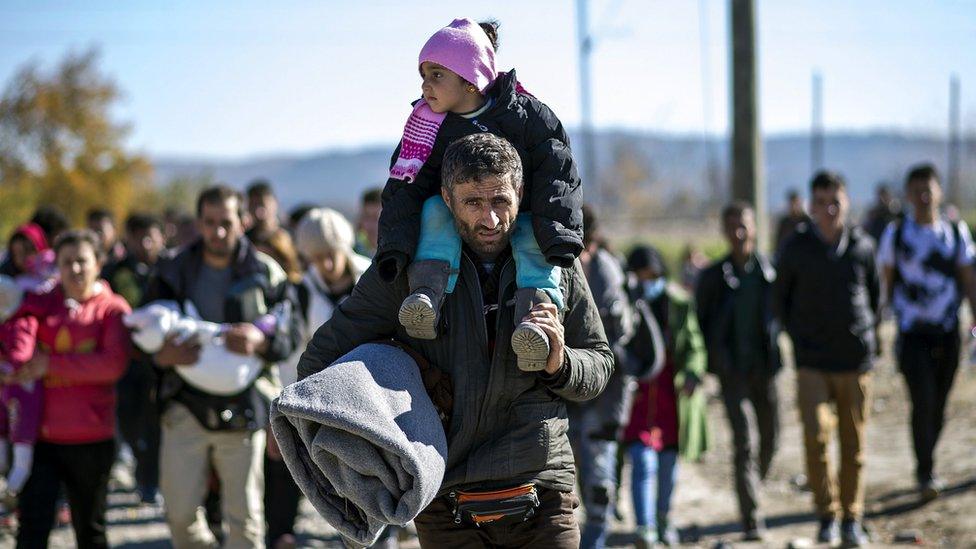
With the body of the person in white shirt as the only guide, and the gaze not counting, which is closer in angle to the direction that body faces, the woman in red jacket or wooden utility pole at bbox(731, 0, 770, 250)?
the woman in red jacket

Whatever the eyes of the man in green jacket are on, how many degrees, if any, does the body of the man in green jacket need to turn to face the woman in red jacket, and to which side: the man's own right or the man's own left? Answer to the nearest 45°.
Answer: approximately 135° to the man's own right

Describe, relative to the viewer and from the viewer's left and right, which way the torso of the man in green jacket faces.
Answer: facing the viewer

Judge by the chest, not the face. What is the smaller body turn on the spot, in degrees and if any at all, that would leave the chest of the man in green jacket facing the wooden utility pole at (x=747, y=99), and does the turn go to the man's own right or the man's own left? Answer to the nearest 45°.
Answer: approximately 180°

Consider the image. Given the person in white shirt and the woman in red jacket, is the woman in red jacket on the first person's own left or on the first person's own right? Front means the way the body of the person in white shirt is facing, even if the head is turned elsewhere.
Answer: on the first person's own right

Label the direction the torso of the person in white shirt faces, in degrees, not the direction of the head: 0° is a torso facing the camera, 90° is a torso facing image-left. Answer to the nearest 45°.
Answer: approximately 0°

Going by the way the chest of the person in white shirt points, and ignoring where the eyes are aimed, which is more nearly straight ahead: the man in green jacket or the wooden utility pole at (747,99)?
the man in green jacket

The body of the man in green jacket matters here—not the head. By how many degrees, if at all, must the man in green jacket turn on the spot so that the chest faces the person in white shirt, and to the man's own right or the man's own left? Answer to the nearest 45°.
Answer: approximately 135° to the man's own left

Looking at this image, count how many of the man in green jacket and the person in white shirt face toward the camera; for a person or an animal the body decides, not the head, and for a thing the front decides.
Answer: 2

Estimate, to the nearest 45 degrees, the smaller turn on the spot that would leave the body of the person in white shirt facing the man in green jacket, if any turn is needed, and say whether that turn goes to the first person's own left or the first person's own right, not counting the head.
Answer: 0° — they already face them

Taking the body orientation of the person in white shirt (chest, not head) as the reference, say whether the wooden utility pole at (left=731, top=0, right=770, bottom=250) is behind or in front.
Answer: behind
